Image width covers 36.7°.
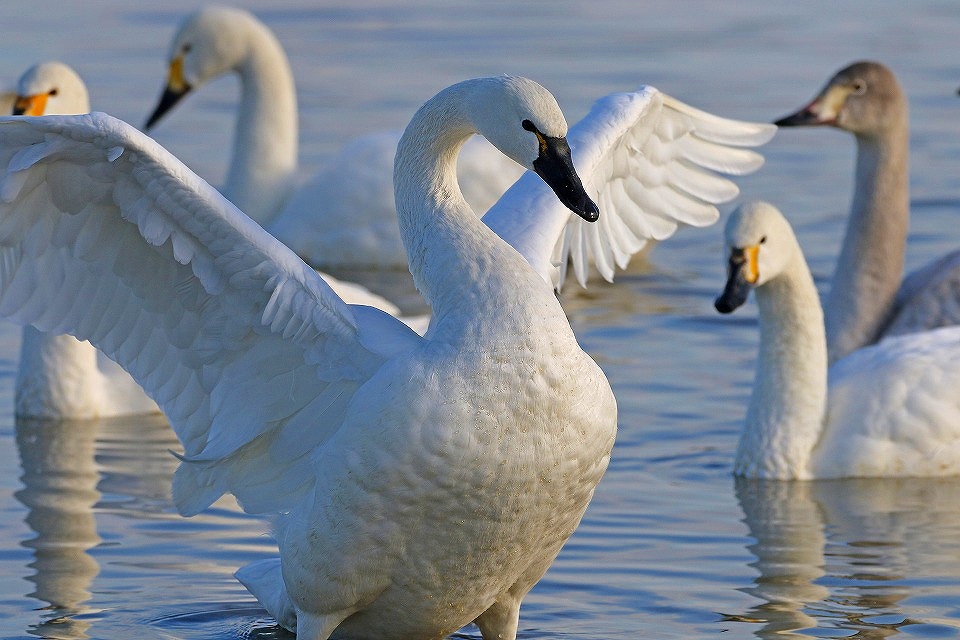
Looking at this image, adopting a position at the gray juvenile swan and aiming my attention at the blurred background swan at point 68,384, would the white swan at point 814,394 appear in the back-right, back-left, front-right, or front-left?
front-left

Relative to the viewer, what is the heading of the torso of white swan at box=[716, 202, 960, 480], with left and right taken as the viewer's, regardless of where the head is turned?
facing the viewer and to the left of the viewer

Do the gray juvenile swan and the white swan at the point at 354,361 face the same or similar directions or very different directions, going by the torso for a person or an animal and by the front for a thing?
very different directions

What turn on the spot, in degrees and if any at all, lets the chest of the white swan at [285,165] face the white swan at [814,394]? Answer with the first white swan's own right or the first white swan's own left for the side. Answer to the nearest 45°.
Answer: approximately 135° to the first white swan's own left

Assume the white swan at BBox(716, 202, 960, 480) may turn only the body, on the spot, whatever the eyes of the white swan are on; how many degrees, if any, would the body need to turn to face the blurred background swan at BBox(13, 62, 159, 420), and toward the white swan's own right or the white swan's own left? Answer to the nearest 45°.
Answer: approximately 45° to the white swan's own right

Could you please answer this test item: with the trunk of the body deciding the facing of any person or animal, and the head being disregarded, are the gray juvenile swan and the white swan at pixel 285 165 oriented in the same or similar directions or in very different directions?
same or similar directions

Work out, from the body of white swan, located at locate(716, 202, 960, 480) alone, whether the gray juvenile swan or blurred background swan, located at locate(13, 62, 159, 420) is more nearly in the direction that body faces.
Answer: the blurred background swan

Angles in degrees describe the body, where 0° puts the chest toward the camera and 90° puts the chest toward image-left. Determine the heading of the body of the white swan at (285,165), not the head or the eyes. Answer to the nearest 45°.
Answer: approximately 90°

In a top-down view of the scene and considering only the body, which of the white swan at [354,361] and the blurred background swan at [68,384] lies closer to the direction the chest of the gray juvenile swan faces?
the blurred background swan

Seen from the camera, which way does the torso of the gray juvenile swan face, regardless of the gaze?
to the viewer's left

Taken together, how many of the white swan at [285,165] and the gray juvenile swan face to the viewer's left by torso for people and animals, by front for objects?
2

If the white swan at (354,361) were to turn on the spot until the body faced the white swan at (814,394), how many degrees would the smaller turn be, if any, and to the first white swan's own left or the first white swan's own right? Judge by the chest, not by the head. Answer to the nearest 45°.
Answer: approximately 90° to the first white swan's own left

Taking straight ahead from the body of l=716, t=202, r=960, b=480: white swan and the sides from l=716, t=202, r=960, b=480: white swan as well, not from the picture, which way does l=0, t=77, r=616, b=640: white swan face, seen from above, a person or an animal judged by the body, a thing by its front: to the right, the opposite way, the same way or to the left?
to the left
